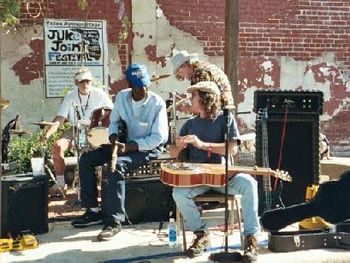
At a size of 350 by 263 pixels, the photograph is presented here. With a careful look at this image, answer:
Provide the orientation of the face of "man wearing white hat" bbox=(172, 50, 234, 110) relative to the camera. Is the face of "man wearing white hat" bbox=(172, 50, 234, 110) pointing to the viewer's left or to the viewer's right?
to the viewer's left

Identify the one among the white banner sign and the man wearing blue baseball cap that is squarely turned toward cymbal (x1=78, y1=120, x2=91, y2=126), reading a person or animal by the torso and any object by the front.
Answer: the white banner sign

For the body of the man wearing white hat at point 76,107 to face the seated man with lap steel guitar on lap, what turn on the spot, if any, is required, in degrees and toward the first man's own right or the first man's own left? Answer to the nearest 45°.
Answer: approximately 45° to the first man's own left

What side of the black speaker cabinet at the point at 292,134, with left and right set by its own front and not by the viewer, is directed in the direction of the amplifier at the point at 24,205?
right

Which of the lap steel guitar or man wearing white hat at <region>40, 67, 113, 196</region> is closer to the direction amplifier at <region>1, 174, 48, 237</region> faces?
the lap steel guitar

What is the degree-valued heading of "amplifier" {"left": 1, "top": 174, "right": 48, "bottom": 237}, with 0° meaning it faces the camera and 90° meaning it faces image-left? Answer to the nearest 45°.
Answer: approximately 0°

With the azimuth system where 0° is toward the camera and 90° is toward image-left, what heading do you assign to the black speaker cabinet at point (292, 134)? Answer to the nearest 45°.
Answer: approximately 0°

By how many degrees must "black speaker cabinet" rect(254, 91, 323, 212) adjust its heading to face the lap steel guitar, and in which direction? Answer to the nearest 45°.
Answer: approximately 45° to its right
